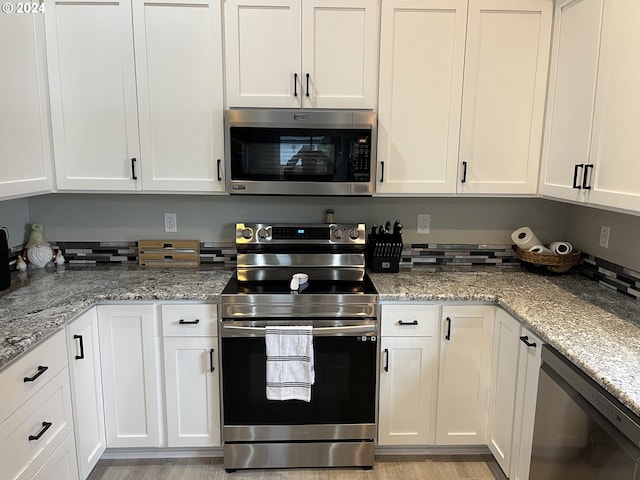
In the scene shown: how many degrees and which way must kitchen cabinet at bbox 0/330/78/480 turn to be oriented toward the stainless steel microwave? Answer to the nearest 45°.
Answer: approximately 45° to its left

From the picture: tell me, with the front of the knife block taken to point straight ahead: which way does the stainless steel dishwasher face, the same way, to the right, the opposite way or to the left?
to the right

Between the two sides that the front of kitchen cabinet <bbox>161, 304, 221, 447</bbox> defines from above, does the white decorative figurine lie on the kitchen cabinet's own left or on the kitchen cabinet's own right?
on the kitchen cabinet's own right

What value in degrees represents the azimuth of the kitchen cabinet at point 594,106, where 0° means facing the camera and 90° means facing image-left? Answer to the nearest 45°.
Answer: approximately 45°

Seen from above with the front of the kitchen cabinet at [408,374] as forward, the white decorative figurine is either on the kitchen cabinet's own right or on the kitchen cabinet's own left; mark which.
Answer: on the kitchen cabinet's own right
